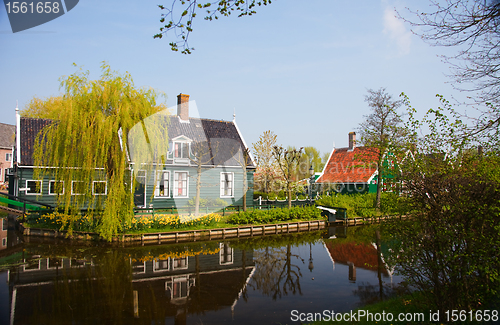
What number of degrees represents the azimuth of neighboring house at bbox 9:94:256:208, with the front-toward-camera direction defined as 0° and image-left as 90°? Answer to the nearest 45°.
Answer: approximately 0°

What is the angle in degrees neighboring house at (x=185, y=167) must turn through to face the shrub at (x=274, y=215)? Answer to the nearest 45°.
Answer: approximately 45° to its left

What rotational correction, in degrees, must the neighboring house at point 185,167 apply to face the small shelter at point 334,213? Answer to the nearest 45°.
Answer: approximately 90° to its left

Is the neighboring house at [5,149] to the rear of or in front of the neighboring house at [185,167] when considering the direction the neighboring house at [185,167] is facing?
to the rear

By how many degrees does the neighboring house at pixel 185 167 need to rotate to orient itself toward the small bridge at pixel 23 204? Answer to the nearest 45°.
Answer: approximately 90° to its right
